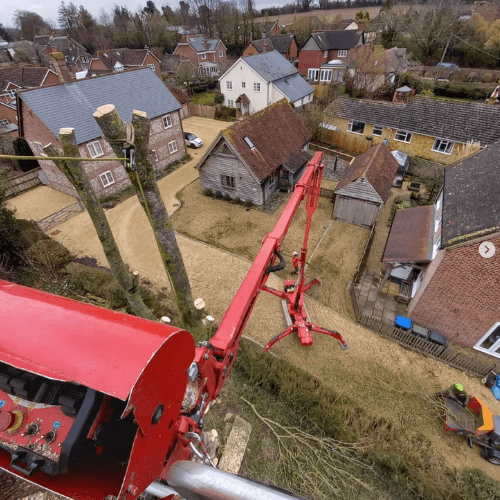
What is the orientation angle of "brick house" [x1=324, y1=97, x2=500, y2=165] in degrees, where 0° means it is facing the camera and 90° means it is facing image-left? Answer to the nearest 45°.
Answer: approximately 45°

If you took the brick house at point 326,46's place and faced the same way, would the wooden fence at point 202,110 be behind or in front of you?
in front

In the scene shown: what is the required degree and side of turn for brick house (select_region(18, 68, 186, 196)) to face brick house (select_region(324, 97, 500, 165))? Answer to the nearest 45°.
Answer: approximately 45° to its left

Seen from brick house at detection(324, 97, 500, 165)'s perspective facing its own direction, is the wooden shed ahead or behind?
ahead

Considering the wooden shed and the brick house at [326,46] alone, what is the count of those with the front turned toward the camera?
2

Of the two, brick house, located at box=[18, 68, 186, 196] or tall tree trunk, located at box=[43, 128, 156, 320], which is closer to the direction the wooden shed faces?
the tall tree trunk

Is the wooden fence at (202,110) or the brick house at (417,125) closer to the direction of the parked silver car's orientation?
the brick house

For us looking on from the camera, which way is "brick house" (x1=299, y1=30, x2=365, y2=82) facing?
facing the viewer

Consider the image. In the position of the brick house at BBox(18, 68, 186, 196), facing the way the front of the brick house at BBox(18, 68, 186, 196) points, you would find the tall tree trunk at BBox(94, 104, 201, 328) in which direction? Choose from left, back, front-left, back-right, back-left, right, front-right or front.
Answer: front-right

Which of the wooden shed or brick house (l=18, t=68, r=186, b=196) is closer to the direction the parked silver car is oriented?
the wooden shed

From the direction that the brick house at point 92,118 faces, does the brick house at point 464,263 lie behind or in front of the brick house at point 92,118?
in front

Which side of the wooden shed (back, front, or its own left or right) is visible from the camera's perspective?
front

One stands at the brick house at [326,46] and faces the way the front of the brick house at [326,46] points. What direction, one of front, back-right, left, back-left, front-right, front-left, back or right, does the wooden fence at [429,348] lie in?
front

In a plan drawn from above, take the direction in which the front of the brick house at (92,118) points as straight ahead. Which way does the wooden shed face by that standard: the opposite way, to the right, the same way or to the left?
to the right

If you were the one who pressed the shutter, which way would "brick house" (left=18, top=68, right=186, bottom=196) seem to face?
facing the viewer and to the right of the viewer
